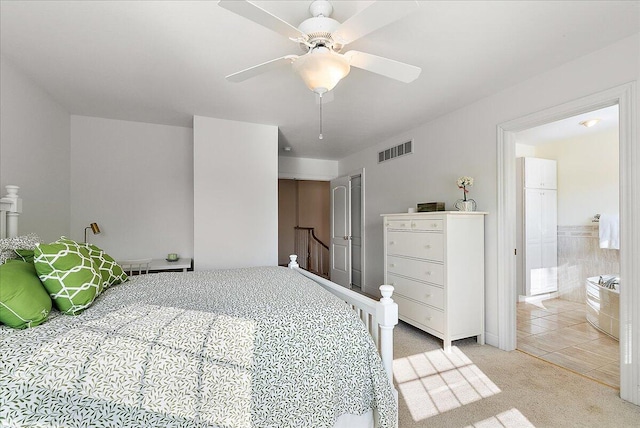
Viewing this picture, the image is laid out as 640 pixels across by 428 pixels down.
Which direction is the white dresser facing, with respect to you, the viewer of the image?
facing the viewer and to the left of the viewer

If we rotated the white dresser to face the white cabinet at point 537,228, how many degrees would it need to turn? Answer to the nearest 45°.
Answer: approximately 180°

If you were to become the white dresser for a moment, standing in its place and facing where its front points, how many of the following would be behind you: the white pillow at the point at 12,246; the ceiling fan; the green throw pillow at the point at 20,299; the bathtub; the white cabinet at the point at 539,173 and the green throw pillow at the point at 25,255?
2

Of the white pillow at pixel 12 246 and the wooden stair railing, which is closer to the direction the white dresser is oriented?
the white pillow

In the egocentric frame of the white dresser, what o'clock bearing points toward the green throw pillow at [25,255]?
The green throw pillow is roughly at 12 o'clock from the white dresser.

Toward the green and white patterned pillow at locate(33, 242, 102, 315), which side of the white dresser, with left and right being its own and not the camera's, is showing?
front

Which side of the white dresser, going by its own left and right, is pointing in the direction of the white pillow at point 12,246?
front

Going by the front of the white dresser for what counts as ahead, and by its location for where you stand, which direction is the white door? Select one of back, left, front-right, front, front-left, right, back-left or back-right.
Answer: right

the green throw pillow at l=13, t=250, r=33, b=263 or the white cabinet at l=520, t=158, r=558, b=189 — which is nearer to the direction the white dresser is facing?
the green throw pillow

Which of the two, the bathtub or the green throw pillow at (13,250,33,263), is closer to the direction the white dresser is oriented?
the green throw pillow

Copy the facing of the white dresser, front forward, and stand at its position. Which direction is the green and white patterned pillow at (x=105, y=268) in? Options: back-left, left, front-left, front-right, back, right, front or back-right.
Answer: front

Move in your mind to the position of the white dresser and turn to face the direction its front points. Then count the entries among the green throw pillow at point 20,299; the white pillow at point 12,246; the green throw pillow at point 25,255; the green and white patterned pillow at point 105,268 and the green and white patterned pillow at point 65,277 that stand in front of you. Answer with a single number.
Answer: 5

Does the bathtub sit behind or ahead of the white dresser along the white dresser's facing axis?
behind

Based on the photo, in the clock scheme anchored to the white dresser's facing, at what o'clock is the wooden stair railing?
The wooden stair railing is roughly at 3 o'clock from the white dresser.
